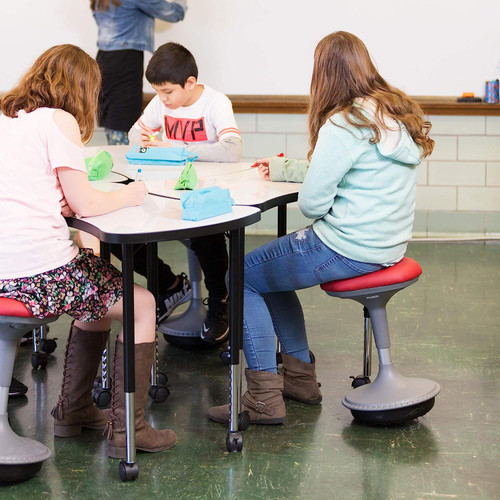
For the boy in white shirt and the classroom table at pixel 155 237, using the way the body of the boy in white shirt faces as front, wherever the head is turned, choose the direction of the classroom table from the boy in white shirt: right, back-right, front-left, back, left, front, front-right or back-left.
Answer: front-left

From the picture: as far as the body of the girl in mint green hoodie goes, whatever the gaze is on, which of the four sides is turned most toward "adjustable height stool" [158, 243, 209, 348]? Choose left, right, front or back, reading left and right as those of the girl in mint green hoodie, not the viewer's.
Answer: front

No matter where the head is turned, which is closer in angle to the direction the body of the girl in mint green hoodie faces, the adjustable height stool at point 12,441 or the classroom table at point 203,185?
the classroom table

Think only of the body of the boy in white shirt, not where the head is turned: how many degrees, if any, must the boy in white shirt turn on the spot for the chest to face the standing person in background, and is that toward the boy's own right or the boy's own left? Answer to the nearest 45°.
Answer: approximately 135° to the boy's own right

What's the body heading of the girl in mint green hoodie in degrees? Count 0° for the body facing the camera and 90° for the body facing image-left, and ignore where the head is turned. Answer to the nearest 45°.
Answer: approximately 135°

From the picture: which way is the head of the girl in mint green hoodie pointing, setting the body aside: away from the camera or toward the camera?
away from the camera

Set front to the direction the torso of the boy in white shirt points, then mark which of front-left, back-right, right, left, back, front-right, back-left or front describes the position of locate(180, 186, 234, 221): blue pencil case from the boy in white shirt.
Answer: front-left

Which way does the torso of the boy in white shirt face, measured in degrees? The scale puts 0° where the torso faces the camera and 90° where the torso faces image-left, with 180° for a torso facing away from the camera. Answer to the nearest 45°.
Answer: approximately 45°

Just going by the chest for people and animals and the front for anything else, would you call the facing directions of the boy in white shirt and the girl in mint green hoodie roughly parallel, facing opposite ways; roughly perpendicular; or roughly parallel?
roughly perpendicular

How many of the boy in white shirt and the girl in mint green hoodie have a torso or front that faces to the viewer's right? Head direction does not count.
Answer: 0

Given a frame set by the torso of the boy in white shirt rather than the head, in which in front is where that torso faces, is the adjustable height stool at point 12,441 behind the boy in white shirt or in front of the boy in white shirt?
in front

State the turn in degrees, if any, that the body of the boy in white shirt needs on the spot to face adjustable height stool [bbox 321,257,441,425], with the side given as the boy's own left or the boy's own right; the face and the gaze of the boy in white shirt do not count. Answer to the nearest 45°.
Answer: approximately 90° to the boy's own left
